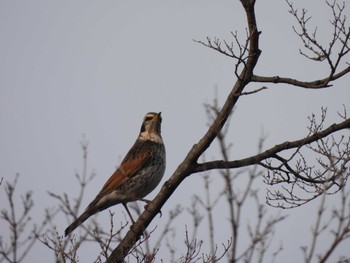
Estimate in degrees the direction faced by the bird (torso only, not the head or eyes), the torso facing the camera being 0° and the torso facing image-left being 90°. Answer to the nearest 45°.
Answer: approximately 270°
